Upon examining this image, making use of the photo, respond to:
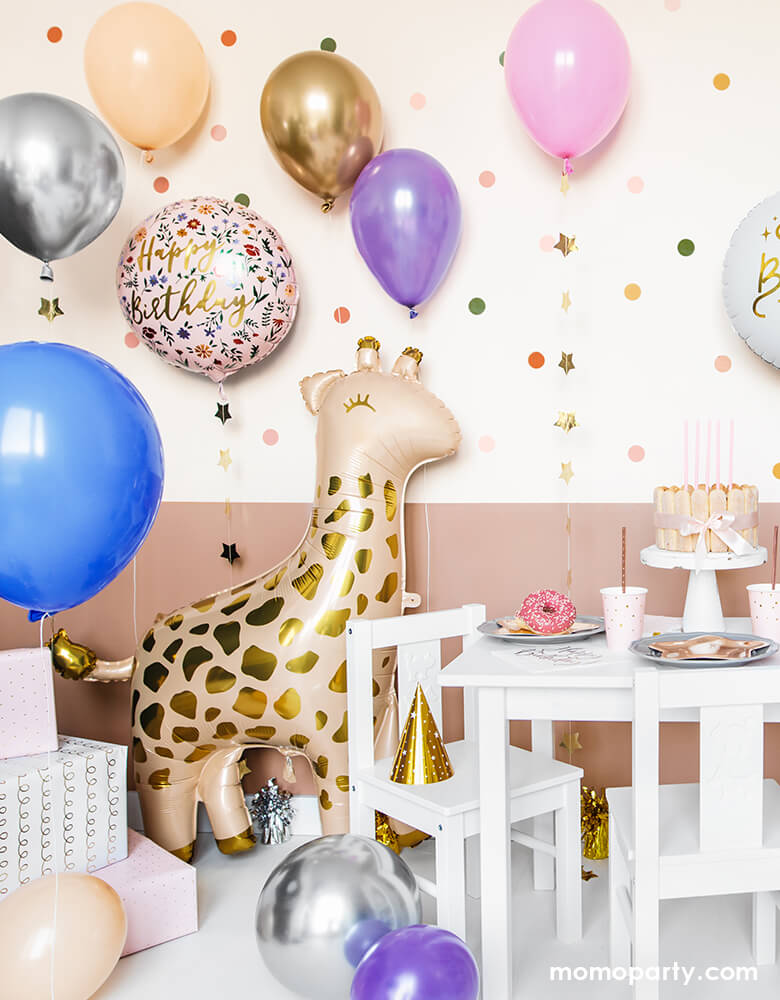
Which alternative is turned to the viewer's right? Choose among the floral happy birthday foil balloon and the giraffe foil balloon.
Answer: the giraffe foil balloon

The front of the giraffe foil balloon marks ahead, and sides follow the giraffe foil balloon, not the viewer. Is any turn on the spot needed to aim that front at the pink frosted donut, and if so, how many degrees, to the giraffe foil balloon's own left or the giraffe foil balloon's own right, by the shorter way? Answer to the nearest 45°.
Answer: approximately 45° to the giraffe foil balloon's own right

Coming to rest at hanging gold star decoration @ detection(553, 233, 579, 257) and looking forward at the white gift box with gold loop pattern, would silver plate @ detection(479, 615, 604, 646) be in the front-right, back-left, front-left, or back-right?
front-left

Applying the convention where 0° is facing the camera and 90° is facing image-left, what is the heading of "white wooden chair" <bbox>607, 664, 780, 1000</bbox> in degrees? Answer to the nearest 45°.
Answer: approximately 135°

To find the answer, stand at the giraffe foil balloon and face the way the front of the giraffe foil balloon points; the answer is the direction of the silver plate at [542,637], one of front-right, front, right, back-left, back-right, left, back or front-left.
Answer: front-right

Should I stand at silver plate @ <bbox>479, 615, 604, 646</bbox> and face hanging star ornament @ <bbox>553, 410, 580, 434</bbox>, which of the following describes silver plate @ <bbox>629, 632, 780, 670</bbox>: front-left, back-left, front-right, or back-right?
back-right

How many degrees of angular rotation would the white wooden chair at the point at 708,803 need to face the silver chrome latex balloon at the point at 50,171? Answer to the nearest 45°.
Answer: approximately 45° to its left

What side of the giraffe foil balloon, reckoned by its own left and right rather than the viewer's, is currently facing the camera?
right

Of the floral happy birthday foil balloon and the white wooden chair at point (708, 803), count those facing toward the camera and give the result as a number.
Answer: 1

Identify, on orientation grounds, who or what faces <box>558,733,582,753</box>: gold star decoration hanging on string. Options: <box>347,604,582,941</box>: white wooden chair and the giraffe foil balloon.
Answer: the giraffe foil balloon

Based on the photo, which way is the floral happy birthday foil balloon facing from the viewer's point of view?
toward the camera

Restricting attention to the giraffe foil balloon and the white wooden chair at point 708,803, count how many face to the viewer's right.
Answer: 1

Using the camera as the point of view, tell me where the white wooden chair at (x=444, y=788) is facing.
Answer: facing the viewer and to the right of the viewer

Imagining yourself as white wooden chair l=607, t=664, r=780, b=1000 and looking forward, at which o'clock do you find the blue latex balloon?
The blue latex balloon is roughly at 10 o'clock from the white wooden chair.

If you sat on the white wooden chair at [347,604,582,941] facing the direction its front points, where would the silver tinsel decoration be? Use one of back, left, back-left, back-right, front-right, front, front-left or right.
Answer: back
